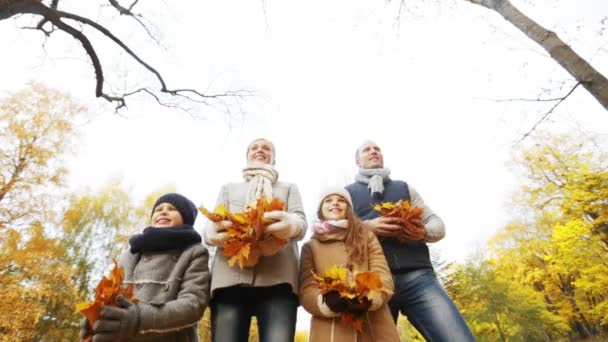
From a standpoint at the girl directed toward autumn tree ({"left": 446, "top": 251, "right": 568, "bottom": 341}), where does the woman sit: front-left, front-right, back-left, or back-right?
back-left

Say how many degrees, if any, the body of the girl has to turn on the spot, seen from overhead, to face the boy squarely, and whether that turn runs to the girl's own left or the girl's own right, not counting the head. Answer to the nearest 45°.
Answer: approximately 90° to the girl's own right

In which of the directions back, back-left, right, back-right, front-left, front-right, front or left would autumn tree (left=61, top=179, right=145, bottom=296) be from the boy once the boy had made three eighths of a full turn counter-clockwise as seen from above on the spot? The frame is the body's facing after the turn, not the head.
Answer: left

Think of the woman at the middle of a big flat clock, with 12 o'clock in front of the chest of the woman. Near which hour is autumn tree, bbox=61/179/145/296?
The autumn tree is roughly at 5 o'clock from the woman.

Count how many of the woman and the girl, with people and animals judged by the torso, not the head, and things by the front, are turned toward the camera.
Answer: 2

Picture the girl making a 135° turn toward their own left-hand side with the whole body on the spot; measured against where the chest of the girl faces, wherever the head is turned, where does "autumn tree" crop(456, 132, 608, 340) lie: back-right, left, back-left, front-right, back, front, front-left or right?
front

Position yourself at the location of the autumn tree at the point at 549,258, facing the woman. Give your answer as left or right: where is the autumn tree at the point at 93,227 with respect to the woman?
right

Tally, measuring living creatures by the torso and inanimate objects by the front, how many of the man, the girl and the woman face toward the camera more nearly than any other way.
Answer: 3

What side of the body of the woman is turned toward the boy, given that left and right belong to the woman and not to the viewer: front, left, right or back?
right

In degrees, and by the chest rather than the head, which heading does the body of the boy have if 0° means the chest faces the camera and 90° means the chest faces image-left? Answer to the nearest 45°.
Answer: approximately 45°
